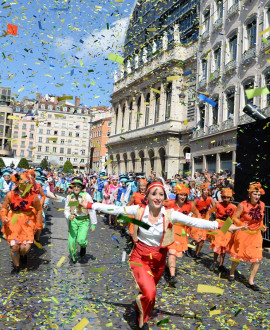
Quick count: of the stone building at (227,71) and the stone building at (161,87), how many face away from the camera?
0

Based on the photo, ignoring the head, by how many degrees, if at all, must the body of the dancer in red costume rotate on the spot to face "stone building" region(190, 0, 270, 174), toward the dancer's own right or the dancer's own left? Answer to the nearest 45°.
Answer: approximately 180°

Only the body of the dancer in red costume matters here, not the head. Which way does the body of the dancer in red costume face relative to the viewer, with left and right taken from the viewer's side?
facing the viewer

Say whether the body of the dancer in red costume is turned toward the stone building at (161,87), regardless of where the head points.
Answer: no

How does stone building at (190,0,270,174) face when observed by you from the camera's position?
facing the viewer and to the left of the viewer

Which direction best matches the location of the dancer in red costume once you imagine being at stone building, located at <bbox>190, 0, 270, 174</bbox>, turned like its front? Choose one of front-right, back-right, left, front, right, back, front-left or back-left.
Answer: front-left

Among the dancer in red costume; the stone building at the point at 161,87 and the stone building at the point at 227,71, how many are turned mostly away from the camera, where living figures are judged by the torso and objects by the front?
0

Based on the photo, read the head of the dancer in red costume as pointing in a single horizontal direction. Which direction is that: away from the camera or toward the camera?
toward the camera

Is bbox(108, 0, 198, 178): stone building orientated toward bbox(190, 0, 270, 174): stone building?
no

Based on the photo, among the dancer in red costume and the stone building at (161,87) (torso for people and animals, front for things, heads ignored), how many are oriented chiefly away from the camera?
0

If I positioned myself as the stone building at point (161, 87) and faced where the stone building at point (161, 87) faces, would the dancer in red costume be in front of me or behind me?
in front
